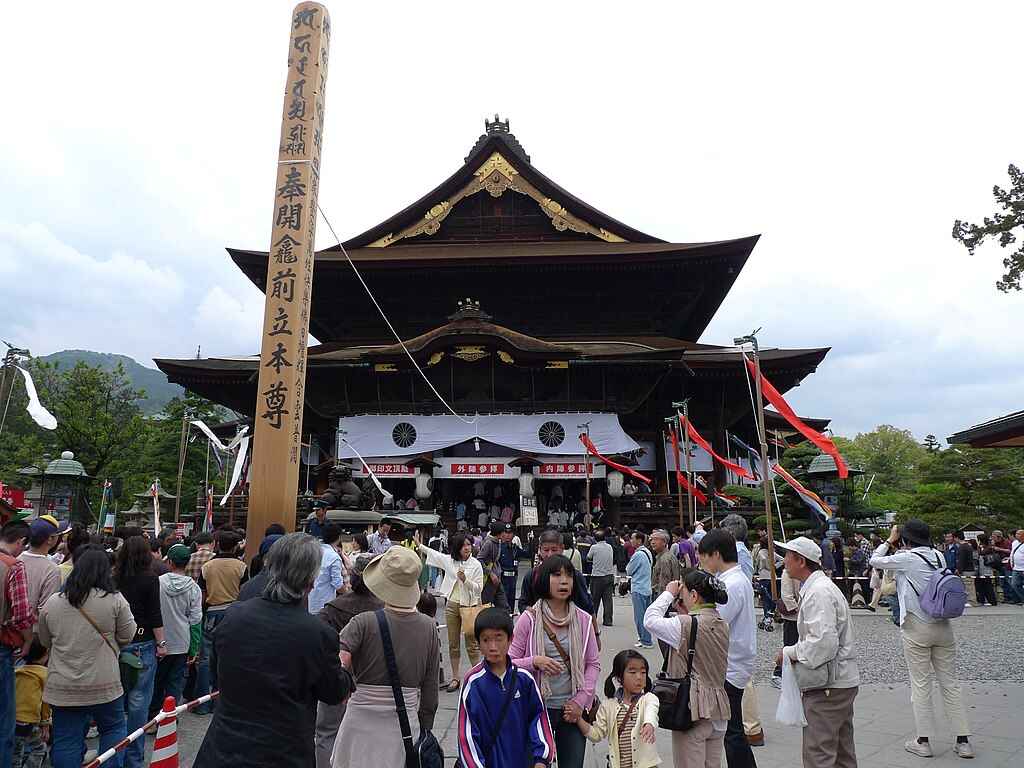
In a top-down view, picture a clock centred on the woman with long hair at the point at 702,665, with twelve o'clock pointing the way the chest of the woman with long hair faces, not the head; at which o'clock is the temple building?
The temple building is roughly at 1 o'clock from the woman with long hair.

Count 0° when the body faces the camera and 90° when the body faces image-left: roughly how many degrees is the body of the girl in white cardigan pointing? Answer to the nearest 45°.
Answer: approximately 0°

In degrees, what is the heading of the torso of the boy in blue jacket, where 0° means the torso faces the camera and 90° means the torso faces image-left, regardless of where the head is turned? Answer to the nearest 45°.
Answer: approximately 0°

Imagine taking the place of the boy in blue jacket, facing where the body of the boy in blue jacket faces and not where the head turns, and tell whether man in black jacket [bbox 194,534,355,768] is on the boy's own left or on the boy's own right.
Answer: on the boy's own right

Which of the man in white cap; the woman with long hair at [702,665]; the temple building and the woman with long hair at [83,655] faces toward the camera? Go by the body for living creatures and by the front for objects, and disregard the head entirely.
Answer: the temple building

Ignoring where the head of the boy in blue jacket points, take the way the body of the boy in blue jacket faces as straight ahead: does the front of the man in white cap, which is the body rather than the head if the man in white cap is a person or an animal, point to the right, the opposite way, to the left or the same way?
to the right

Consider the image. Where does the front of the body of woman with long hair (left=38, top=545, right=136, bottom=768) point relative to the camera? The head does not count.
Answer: away from the camera

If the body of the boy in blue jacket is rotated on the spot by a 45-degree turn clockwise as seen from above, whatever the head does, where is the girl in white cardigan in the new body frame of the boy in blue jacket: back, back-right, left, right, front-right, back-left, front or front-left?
back

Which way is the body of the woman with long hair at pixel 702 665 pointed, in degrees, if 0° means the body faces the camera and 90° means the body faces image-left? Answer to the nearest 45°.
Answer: approximately 135°

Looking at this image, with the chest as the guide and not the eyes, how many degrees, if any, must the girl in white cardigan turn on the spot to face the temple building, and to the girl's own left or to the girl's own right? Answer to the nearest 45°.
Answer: approximately 180°

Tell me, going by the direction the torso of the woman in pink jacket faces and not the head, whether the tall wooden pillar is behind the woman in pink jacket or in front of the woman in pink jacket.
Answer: behind

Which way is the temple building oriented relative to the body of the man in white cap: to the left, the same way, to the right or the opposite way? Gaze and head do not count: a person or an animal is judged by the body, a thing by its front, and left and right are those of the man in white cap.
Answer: to the left

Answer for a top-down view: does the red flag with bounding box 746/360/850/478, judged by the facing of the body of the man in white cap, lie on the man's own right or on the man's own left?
on the man's own right

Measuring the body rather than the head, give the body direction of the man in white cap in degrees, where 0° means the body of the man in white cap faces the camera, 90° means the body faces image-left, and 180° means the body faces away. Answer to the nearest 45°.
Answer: approximately 90°

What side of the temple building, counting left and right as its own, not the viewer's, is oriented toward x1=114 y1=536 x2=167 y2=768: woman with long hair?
front

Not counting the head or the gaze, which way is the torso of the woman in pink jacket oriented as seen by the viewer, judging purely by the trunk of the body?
toward the camera
